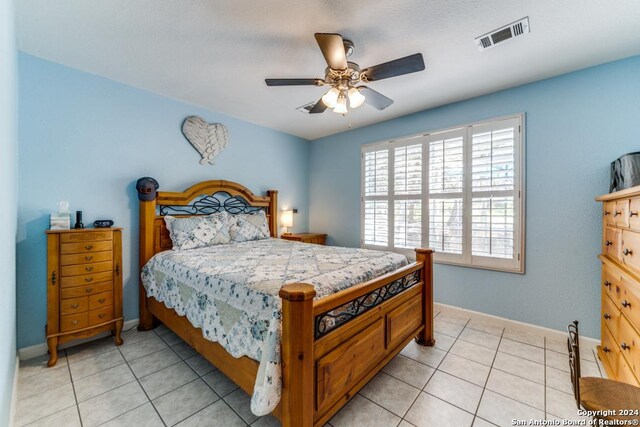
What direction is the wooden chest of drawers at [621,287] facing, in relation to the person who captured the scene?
facing to the left of the viewer

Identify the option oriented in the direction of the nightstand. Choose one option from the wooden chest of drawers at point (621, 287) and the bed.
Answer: the wooden chest of drawers

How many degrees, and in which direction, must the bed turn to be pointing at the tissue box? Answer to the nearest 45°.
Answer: approximately 135° to its right

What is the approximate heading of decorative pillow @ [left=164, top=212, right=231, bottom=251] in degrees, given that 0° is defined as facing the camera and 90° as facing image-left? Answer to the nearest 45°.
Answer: approximately 315°

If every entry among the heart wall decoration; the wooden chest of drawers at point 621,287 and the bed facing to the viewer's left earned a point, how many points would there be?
1

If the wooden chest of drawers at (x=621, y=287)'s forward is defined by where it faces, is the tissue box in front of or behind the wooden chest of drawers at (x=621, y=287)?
in front

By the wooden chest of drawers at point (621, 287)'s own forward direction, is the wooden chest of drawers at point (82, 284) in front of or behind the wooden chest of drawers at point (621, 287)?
in front
